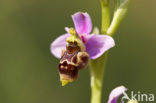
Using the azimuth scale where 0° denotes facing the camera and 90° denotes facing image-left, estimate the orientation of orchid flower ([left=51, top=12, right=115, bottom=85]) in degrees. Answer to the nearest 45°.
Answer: approximately 45°
